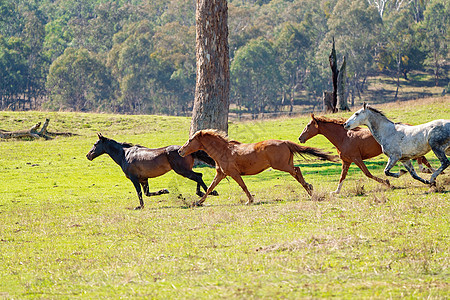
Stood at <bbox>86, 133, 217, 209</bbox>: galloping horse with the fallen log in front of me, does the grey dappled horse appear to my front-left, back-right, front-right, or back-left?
back-right

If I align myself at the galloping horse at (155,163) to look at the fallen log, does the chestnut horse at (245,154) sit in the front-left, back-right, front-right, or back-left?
back-right

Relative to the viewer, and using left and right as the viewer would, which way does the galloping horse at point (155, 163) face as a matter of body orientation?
facing to the left of the viewer

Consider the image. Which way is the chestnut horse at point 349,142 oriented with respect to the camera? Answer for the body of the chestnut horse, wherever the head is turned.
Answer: to the viewer's left

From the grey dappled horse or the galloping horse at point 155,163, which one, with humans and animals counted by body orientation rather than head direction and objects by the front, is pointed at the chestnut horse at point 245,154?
the grey dappled horse

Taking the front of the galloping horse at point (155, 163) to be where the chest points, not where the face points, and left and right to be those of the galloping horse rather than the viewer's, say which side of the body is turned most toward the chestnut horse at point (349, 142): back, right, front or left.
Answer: back

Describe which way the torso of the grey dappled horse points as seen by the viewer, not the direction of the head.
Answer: to the viewer's left

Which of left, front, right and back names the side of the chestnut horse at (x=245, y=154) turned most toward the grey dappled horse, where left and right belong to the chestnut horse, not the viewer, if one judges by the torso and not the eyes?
back

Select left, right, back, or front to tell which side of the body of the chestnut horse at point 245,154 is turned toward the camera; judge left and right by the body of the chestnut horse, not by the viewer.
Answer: left

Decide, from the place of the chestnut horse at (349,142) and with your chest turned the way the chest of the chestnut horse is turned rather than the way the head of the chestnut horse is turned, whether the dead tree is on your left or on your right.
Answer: on your right
